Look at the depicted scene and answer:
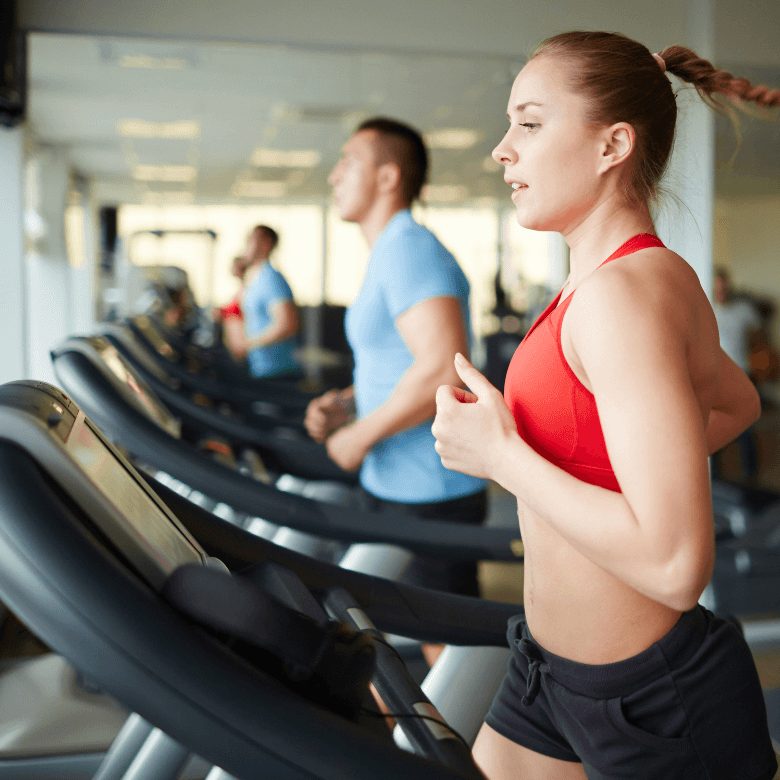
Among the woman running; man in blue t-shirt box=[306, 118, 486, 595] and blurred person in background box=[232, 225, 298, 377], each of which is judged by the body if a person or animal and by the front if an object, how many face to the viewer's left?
3

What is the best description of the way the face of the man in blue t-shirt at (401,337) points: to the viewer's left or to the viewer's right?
to the viewer's left

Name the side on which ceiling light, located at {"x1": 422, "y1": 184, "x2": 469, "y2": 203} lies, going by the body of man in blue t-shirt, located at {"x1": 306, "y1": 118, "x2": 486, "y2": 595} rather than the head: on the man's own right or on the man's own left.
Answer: on the man's own right

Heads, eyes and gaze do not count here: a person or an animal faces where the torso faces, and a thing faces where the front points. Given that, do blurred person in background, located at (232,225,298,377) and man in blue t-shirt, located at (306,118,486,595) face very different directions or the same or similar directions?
same or similar directions

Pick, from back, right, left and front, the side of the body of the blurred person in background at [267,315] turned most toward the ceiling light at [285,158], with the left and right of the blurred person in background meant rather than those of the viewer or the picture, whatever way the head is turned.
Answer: right

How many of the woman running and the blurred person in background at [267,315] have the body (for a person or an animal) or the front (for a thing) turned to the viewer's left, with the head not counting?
2

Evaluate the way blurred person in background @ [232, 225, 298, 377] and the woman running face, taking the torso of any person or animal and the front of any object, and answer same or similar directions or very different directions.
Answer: same or similar directions

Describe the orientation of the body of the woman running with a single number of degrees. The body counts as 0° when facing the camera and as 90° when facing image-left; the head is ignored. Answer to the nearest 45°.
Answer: approximately 90°

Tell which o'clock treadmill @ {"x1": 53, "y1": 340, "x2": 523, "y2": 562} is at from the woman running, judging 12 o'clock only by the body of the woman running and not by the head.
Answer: The treadmill is roughly at 2 o'clock from the woman running.

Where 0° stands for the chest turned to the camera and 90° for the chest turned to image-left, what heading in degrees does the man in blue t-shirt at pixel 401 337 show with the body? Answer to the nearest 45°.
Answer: approximately 90°

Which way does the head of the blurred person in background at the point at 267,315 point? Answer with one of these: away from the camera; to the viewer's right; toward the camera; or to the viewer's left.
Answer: to the viewer's left

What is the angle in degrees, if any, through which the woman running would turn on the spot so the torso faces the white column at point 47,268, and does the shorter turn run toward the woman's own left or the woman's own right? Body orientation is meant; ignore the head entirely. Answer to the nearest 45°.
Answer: approximately 45° to the woman's own right

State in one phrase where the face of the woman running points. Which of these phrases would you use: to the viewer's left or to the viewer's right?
to the viewer's left

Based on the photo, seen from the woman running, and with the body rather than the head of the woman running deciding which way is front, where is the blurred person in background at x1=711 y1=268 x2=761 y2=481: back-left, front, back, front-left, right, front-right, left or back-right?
right

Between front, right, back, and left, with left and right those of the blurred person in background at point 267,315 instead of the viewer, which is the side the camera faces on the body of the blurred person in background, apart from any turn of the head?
left

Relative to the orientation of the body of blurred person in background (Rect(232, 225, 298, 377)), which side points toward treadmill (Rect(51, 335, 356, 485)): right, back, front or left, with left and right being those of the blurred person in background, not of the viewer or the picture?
left

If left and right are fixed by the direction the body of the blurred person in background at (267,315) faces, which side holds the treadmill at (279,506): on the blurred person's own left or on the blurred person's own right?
on the blurred person's own left

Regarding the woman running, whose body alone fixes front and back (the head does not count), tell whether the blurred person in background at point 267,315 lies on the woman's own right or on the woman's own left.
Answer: on the woman's own right

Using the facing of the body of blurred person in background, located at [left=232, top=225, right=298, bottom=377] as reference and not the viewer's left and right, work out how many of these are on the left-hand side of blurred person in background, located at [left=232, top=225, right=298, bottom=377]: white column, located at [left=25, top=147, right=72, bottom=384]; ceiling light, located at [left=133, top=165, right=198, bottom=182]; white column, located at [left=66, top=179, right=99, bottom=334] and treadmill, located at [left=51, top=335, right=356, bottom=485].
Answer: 1
